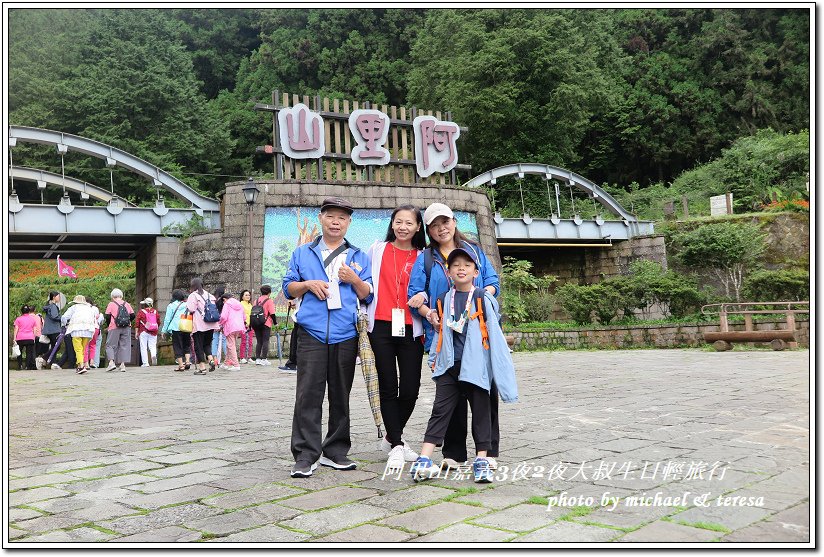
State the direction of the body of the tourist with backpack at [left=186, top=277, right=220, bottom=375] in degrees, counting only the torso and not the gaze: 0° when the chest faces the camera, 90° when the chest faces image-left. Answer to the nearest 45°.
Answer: approximately 135°

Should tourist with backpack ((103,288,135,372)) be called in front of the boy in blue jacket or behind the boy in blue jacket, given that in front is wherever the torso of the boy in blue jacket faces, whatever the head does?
behind

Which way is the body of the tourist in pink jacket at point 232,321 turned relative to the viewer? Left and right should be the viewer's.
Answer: facing away from the viewer and to the left of the viewer

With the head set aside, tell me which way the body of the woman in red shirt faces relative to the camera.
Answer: toward the camera

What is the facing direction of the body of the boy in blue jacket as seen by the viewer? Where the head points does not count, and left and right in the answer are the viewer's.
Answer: facing the viewer

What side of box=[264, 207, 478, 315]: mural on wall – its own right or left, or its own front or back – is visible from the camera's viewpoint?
front

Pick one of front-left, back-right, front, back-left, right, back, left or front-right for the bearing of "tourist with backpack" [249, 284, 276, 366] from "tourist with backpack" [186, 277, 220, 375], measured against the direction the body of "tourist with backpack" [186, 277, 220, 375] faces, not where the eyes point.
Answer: right

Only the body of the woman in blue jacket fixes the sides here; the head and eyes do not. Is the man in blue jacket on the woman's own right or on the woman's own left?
on the woman's own right

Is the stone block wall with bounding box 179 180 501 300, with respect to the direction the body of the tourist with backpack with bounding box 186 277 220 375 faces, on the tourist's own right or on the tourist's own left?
on the tourist's own right

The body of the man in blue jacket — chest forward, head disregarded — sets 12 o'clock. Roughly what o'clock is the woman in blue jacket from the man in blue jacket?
The woman in blue jacket is roughly at 9 o'clock from the man in blue jacket.
